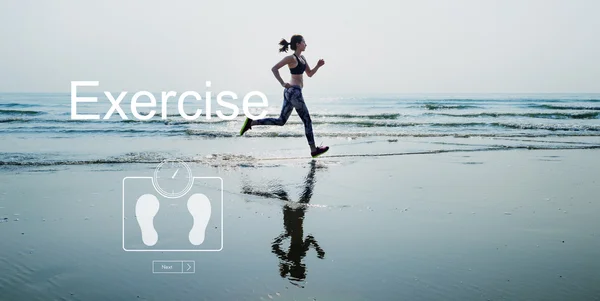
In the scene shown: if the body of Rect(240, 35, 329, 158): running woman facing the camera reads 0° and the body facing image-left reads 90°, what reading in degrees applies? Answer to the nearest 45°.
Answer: approximately 270°

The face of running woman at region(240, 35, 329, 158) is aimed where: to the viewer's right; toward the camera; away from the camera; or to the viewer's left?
to the viewer's right
